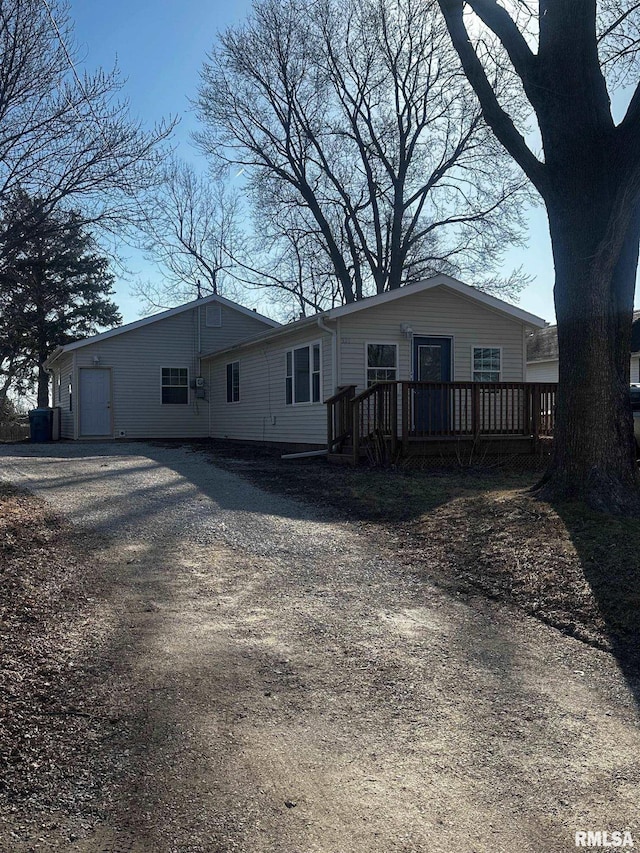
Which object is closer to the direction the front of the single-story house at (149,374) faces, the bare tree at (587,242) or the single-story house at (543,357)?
the bare tree

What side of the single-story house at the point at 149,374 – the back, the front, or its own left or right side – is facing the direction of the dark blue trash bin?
right

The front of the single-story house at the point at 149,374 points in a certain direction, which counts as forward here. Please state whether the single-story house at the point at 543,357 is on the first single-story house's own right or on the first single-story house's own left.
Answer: on the first single-story house's own left

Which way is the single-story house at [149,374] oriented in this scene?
toward the camera
